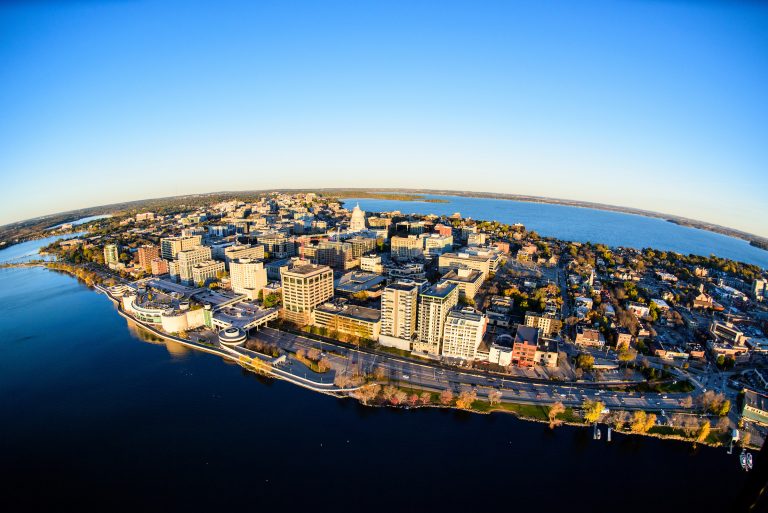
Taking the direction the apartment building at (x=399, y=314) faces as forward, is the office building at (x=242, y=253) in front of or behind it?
behind

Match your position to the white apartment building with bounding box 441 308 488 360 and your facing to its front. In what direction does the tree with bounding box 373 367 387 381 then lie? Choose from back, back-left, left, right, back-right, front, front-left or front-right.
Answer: front-right

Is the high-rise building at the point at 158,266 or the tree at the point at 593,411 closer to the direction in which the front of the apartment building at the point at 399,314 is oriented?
the tree

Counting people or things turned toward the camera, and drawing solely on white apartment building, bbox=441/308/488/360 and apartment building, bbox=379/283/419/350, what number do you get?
2

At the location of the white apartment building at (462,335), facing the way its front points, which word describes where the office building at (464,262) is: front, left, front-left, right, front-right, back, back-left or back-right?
back

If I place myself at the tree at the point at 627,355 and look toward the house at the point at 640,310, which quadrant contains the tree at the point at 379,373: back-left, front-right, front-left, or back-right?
back-left

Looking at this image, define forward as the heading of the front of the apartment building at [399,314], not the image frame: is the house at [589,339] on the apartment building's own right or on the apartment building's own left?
on the apartment building's own left

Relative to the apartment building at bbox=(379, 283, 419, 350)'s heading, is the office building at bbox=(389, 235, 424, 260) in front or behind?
behind

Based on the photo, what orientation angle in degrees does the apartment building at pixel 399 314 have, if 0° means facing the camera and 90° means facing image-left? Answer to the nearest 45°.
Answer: approximately 0°

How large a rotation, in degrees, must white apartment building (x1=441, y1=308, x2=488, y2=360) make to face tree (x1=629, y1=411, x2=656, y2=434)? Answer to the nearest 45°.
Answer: approximately 45° to its left
